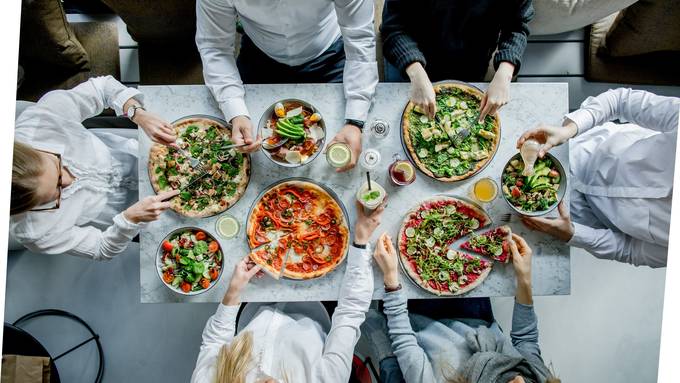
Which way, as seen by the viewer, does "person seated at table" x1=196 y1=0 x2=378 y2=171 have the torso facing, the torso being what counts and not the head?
toward the camera

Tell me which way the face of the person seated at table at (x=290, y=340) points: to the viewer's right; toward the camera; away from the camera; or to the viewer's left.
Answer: away from the camera

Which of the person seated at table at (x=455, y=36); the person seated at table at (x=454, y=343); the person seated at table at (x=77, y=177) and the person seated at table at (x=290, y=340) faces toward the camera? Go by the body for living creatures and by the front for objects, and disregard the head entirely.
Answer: the person seated at table at (x=455, y=36)

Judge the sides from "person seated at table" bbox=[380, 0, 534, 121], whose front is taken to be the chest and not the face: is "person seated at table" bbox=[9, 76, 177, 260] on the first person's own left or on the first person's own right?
on the first person's own right

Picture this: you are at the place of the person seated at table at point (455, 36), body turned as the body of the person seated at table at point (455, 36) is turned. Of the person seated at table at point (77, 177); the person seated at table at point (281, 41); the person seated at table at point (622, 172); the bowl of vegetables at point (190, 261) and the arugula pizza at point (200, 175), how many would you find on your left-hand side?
1

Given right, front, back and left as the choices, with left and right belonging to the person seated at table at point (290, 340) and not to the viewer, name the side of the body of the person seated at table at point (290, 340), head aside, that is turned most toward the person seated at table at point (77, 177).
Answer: left

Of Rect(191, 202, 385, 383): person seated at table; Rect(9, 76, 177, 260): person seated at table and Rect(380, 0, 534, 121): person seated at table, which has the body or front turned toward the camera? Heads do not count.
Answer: Rect(380, 0, 534, 121): person seated at table

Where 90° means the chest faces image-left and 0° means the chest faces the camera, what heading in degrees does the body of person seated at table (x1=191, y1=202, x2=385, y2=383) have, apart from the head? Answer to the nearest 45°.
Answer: approximately 180°

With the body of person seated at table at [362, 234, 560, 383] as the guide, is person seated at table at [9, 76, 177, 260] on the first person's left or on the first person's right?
on the first person's left

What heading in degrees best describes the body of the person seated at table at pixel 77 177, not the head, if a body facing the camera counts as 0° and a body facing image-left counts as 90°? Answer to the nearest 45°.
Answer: approximately 270°

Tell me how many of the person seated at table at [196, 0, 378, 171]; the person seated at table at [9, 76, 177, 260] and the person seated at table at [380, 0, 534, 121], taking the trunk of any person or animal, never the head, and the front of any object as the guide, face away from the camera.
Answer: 0

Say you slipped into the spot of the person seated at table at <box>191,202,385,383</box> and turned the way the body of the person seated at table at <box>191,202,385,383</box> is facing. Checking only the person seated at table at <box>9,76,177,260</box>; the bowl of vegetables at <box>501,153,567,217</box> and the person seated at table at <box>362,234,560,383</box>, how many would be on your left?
1

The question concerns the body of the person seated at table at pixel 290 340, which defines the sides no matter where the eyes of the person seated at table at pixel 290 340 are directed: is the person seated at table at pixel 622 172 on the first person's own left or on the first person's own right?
on the first person's own right

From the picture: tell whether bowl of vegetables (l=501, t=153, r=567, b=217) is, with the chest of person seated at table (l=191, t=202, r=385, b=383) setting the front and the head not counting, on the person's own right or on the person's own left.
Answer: on the person's own right

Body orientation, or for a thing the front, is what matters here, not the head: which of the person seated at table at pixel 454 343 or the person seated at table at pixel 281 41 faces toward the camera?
the person seated at table at pixel 281 41

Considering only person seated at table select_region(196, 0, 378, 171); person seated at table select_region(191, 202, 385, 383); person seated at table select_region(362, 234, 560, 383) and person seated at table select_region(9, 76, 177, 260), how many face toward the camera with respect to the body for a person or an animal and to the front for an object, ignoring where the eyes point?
1

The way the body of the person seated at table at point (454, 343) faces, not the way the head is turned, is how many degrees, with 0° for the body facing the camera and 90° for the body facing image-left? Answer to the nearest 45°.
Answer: approximately 180°
